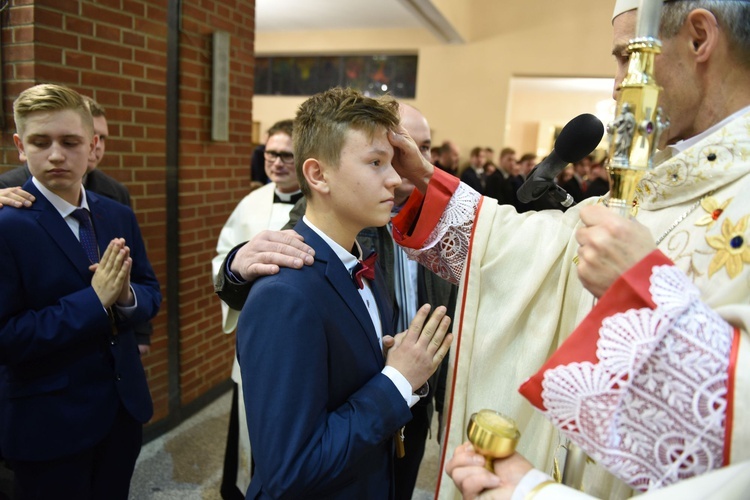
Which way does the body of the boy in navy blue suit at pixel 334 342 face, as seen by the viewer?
to the viewer's right

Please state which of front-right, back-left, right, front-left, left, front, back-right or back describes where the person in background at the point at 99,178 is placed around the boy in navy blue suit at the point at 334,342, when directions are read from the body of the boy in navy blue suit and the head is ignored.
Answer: back-left

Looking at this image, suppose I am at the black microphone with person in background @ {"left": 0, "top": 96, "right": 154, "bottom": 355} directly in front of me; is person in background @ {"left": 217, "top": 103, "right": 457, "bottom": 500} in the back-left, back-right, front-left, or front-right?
front-right
